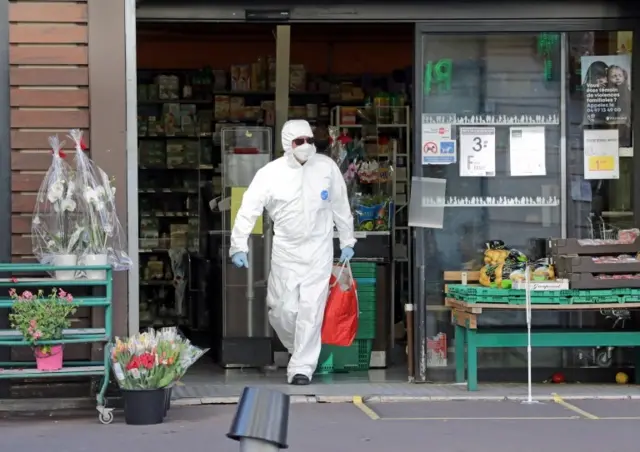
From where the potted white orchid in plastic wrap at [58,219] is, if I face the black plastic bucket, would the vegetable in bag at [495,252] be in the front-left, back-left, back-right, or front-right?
front-left

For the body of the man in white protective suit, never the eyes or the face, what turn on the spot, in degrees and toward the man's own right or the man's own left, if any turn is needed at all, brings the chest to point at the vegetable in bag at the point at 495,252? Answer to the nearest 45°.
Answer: approximately 90° to the man's own left

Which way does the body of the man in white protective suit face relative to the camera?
toward the camera

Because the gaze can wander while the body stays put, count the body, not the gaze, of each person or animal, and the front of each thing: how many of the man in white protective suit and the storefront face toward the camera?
2

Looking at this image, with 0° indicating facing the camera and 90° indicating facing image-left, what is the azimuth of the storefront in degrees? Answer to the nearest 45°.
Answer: approximately 0°

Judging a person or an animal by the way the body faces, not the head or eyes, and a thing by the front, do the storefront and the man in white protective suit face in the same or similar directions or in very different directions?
same or similar directions

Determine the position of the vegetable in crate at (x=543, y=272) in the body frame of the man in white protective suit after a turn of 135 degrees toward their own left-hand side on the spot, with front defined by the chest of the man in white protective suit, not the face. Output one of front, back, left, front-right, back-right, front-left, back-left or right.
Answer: front-right

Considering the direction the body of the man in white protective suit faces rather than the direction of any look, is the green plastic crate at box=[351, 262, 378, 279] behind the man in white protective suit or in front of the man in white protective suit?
behind

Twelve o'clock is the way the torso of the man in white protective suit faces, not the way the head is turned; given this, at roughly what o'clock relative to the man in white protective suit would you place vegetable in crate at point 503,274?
The vegetable in crate is roughly at 9 o'clock from the man in white protective suit.

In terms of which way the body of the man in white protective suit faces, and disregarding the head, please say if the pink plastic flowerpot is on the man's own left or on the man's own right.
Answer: on the man's own right

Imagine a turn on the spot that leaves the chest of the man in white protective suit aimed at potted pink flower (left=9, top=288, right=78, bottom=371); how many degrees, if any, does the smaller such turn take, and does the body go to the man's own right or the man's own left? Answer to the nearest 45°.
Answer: approximately 45° to the man's own right

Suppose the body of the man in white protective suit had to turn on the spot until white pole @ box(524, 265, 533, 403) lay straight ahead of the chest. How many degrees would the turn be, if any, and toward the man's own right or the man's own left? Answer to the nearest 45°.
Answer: approximately 90° to the man's own left
